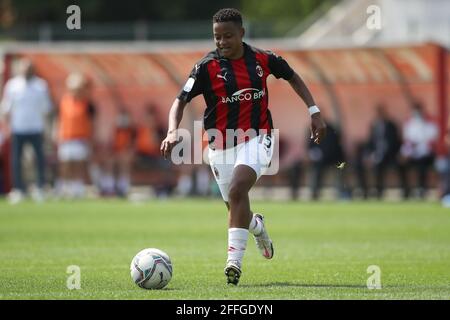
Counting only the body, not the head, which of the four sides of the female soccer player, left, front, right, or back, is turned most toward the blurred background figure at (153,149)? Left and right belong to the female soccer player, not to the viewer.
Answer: back

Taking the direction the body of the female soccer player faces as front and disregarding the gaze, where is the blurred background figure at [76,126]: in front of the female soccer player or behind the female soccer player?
behind

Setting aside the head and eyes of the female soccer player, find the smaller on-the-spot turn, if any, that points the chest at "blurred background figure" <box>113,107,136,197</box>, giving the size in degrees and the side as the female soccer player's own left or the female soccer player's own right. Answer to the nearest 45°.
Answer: approximately 180°

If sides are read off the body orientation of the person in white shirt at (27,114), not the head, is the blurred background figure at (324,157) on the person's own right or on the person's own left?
on the person's own left

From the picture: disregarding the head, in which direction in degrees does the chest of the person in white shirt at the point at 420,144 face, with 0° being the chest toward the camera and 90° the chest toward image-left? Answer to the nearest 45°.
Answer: approximately 0°

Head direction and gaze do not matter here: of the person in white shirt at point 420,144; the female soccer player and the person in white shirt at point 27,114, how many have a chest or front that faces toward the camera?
3

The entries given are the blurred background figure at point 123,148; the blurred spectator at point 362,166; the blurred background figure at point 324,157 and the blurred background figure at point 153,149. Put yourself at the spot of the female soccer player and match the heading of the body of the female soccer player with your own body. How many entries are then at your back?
4

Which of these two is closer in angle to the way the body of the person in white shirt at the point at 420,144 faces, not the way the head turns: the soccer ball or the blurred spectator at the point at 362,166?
the soccer ball
